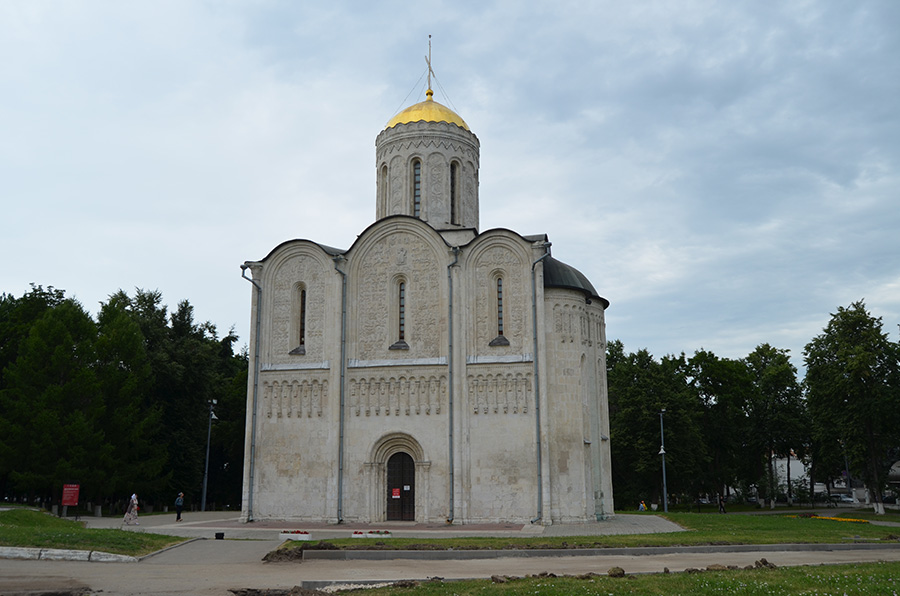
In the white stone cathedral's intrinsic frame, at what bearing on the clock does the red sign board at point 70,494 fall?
The red sign board is roughly at 3 o'clock from the white stone cathedral.

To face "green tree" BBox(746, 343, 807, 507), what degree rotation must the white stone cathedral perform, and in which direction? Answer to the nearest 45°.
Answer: approximately 135° to its left

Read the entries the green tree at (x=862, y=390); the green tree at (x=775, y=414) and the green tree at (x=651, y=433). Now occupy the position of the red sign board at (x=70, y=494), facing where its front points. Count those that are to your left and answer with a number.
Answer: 3

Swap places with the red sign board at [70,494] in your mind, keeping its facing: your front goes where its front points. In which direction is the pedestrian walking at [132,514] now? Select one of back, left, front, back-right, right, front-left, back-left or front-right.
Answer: front-left

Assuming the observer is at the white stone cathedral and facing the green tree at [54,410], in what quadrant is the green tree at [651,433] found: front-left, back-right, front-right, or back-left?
back-right

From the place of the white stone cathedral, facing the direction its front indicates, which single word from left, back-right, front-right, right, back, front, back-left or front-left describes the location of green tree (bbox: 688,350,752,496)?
back-left

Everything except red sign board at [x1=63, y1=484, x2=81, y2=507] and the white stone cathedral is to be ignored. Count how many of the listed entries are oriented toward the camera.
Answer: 2
